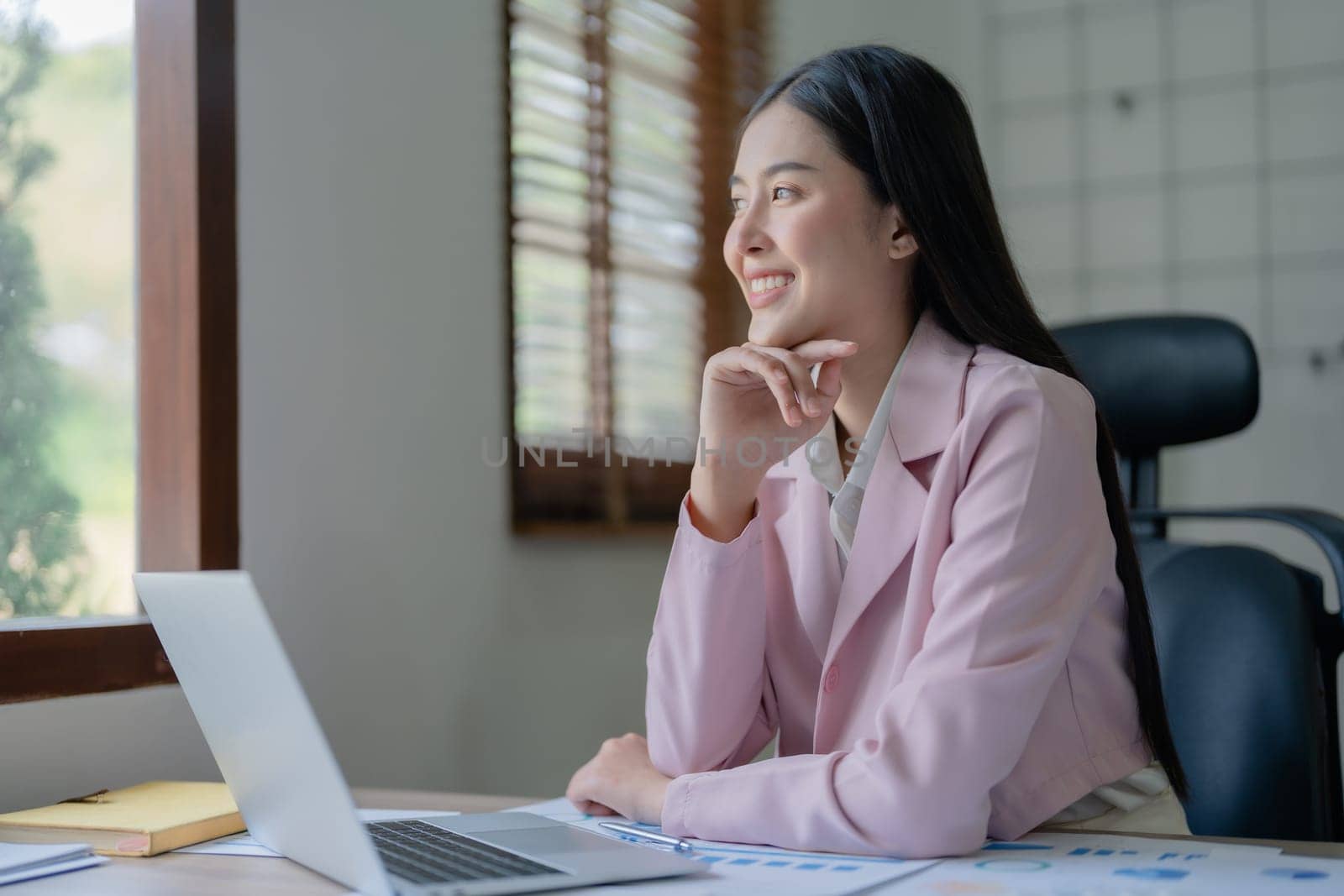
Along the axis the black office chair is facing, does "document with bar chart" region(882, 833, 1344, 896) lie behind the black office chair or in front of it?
in front

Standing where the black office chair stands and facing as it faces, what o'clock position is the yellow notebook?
The yellow notebook is roughly at 12 o'clock from the black office chair.

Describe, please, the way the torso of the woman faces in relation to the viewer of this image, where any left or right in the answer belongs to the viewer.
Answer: facing the viewer and to the left of the viewer

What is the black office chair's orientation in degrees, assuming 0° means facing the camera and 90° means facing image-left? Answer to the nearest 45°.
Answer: approximately 45°

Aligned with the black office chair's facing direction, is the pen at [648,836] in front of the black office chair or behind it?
in front

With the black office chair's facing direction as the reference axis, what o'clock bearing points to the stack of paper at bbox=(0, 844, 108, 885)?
The stack of paper is roughly at 12 o'clock from the black office chair.

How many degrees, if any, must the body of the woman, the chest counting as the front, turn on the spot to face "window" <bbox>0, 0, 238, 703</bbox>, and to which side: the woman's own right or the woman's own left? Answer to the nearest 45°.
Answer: approximately 45° to the woman's own right

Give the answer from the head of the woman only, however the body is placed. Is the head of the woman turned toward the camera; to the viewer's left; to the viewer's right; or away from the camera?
to the viewer's left
